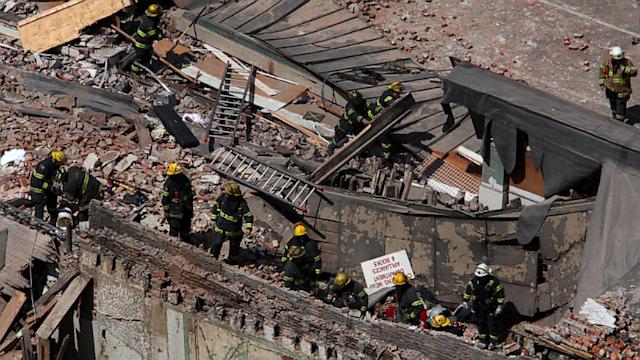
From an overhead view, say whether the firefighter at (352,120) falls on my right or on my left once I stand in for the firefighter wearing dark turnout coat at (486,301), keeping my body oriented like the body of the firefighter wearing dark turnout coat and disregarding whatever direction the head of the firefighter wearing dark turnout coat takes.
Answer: on my right

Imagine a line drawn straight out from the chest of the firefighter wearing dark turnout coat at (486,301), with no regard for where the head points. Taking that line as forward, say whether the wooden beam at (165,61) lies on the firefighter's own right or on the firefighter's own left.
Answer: on the firefighter's own right

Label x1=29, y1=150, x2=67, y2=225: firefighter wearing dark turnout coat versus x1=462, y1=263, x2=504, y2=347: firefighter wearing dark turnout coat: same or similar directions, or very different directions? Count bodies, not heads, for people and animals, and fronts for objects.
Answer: very different directions

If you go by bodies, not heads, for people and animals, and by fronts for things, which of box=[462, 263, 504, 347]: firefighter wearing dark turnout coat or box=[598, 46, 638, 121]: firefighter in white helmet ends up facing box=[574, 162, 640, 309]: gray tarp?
the firefighter in white helmet

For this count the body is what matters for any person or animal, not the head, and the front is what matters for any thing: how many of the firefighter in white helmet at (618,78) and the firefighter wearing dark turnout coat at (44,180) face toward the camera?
1

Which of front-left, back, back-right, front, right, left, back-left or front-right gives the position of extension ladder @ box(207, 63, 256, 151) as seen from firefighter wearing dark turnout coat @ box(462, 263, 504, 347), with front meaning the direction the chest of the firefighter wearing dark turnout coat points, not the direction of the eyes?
right

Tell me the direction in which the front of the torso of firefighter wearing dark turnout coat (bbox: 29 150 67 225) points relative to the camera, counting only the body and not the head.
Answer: to the viewer's right

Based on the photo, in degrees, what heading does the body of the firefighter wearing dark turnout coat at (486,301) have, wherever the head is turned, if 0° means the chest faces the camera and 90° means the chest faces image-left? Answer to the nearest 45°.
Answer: approximately 45°

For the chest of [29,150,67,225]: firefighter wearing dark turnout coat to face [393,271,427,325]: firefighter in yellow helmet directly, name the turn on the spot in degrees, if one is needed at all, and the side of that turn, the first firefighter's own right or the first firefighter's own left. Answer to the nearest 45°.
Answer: approximately 45° to the first firefighter's own right

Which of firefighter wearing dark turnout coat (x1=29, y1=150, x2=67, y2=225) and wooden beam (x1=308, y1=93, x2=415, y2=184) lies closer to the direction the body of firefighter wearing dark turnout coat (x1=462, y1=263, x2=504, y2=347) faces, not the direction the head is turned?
the firefighter wearing dark turnout coat
